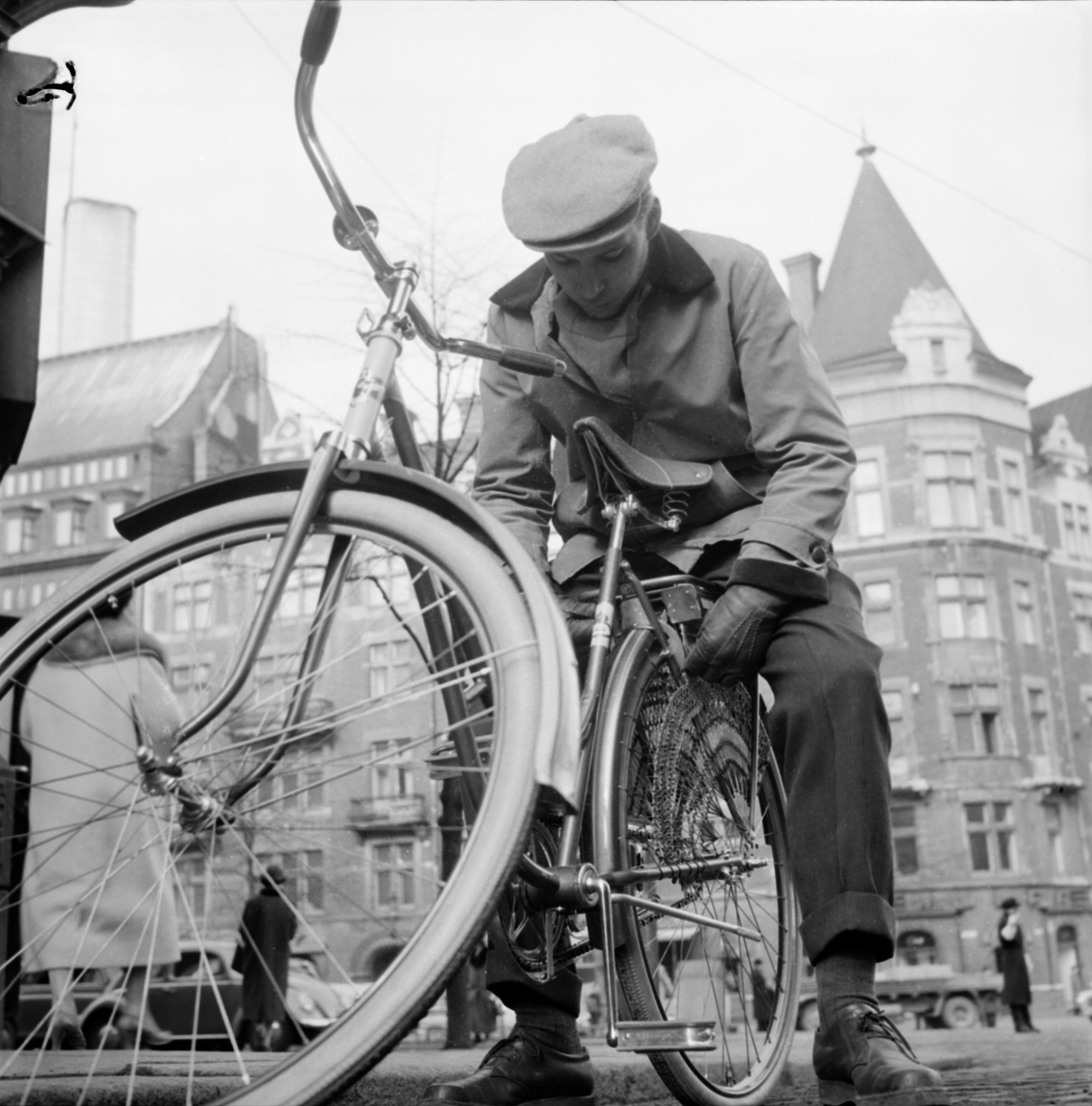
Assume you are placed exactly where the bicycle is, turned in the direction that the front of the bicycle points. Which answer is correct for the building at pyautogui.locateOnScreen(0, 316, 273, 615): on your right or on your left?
on your right

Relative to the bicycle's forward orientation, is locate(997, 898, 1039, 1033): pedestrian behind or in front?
behind

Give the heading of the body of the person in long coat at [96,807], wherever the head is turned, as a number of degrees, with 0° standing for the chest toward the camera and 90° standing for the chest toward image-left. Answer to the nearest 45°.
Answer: approximately 225°

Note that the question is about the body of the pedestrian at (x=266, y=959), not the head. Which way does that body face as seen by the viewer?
away from the camera

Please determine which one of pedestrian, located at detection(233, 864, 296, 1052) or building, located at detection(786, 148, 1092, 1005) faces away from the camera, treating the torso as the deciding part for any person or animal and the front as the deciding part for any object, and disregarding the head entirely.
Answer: the pedestrian
